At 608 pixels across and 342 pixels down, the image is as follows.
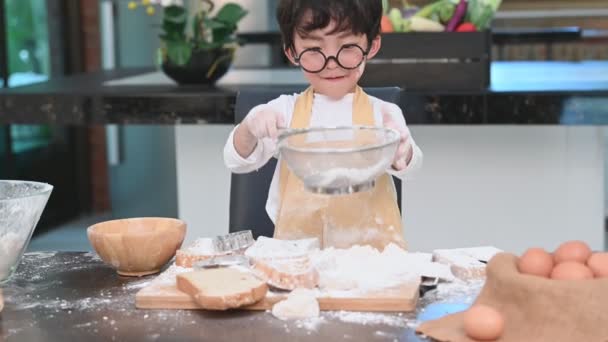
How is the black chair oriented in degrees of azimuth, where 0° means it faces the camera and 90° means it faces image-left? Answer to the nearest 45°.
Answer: approximately 0°

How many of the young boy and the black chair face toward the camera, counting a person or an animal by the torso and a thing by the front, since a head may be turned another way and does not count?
2

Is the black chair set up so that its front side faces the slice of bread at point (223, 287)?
yes

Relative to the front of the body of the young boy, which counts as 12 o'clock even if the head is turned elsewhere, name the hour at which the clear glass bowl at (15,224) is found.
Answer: The clear glass bowl is roughly at 2 o'clock from the young boy.

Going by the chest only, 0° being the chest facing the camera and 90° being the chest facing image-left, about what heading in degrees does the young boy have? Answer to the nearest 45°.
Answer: approximately 0°

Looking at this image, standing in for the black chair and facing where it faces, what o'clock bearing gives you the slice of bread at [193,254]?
The slice of bread is roughly at 12 o'clock from the black chair.

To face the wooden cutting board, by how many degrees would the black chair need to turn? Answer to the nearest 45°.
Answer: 0° — it already faces it

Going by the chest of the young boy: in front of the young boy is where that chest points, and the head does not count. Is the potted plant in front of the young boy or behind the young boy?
behind
